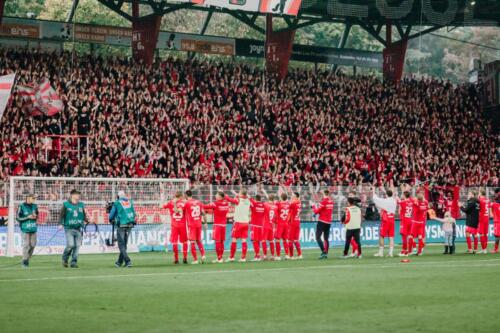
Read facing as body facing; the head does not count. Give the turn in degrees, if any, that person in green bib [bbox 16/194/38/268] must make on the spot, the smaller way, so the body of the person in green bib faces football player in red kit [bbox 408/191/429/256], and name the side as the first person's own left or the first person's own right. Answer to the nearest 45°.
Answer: approximately 45° to the first person's own left

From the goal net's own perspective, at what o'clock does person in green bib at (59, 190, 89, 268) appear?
The person in green bib is roughly at 12 o'clock from the goal net.

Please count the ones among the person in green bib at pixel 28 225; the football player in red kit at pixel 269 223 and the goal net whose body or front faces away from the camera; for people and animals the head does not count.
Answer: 1

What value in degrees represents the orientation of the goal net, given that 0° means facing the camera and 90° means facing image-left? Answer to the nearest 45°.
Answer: approximately 0°

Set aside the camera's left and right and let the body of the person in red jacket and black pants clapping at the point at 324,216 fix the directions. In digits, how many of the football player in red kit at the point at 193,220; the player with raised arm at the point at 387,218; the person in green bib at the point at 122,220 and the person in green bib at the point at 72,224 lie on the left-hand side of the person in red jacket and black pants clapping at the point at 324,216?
3

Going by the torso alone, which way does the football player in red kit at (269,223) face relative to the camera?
away from the camera

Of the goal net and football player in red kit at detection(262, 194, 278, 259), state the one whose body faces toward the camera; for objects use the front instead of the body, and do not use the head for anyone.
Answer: the goal net

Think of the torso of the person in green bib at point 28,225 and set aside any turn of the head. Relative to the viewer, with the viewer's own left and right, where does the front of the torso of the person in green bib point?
facing the viewer and to the right of the viewer

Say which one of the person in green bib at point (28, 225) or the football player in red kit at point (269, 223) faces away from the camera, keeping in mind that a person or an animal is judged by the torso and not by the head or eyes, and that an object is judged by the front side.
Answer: the football player in red kit

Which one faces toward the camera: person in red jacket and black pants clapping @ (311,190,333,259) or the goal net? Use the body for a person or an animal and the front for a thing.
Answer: the goal net

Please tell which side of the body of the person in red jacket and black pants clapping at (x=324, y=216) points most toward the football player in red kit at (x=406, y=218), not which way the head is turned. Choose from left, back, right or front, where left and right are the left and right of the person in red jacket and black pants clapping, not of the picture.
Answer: right

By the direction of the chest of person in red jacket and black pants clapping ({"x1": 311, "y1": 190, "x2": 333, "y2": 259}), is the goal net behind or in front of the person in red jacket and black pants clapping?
in front

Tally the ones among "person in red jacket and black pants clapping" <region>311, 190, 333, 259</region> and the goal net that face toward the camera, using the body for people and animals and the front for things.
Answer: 1

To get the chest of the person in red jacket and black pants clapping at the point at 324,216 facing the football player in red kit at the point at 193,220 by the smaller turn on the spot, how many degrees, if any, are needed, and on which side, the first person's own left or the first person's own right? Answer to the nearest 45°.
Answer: approximately 90° to the first person's own left

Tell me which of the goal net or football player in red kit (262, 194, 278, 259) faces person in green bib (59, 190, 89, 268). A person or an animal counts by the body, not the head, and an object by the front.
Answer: the goal net

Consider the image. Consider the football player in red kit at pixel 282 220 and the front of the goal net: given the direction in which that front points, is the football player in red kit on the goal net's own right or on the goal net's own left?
on the goal net's own left

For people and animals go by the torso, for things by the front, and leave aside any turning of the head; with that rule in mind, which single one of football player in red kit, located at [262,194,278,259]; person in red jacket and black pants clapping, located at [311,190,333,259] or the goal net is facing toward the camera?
the goal net

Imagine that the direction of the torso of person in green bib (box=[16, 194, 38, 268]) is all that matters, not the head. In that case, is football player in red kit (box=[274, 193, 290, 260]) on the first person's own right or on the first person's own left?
on the first person's own left

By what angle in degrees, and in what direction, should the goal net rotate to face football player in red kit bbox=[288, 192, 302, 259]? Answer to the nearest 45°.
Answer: approximately 45° to its left
